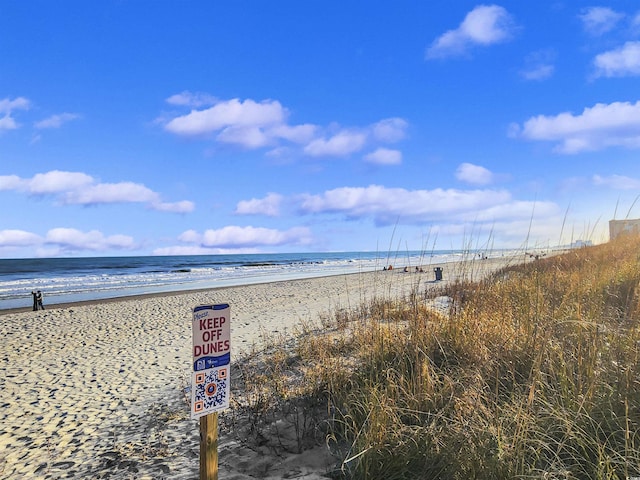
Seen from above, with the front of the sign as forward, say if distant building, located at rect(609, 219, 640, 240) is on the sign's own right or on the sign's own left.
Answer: on the sign's own left

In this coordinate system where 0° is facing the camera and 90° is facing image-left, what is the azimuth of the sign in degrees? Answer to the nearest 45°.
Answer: approximately 315°
